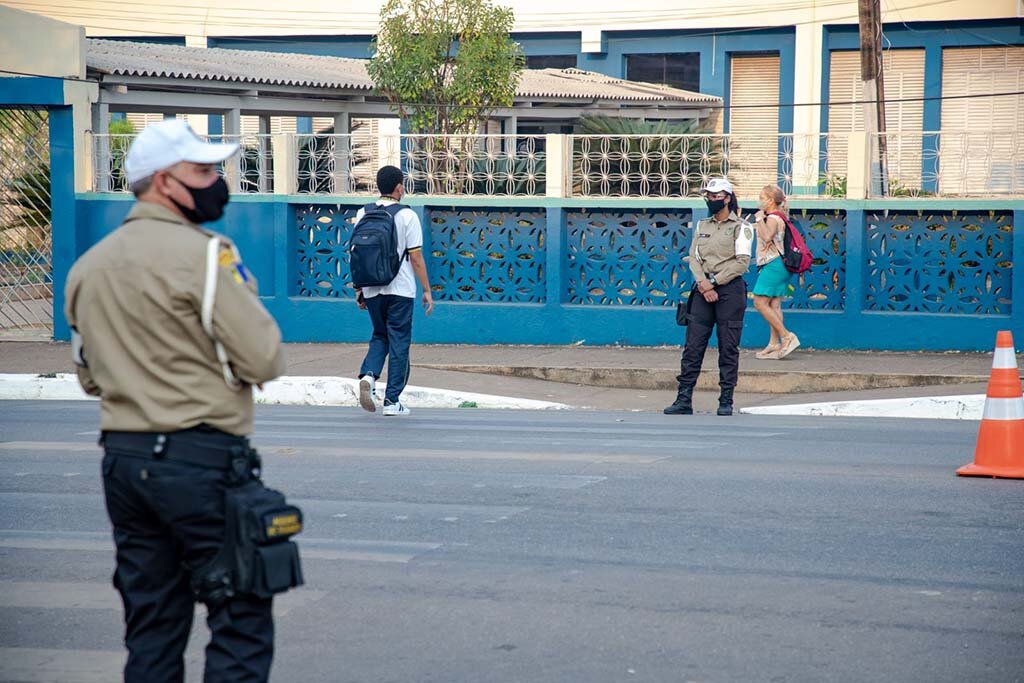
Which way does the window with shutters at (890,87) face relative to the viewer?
toward the camera

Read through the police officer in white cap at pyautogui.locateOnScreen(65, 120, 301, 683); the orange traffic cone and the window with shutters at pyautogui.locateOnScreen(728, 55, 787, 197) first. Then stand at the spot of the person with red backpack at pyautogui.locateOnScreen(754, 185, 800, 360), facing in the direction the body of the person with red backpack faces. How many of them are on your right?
1

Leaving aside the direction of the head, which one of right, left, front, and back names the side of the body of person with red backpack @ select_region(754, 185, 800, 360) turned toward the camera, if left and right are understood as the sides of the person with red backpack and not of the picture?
left

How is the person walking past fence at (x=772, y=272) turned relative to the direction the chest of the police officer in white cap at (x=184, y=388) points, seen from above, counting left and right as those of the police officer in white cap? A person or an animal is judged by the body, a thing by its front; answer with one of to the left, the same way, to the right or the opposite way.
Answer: to the left

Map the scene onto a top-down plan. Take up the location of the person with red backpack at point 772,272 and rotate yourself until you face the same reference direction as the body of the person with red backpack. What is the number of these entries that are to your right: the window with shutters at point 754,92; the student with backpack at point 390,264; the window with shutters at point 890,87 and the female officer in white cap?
2

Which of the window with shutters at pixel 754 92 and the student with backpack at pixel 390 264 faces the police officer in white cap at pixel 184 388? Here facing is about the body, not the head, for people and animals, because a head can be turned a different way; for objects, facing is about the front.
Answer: the window with shutters

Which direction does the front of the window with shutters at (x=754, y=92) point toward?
toward the camera

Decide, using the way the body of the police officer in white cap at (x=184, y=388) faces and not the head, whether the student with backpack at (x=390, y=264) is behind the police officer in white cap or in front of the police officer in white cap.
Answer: in front

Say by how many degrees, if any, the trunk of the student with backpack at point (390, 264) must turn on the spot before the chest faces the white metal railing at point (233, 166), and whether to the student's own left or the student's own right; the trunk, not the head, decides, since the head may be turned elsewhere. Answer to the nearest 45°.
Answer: approximately 45° to the student's own left

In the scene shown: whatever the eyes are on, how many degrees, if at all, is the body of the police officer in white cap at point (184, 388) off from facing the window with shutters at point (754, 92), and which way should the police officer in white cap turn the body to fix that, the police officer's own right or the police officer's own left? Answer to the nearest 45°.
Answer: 0° — they already face it

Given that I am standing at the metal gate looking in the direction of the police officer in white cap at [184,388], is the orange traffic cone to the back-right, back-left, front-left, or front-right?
front-left

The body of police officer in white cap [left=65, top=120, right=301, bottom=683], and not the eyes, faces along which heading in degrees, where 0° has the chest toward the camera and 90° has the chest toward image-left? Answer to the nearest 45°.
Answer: approximately 225°

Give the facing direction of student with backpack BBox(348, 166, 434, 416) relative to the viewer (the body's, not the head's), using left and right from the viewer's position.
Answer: facing away from the viewer and to the right of the viewer

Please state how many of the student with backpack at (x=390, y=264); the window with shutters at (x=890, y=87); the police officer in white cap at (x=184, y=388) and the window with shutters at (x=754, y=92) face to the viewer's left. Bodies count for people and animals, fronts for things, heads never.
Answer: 0

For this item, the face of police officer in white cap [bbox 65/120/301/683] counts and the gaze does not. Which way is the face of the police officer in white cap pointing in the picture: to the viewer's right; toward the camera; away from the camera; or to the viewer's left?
to the viewer's right
